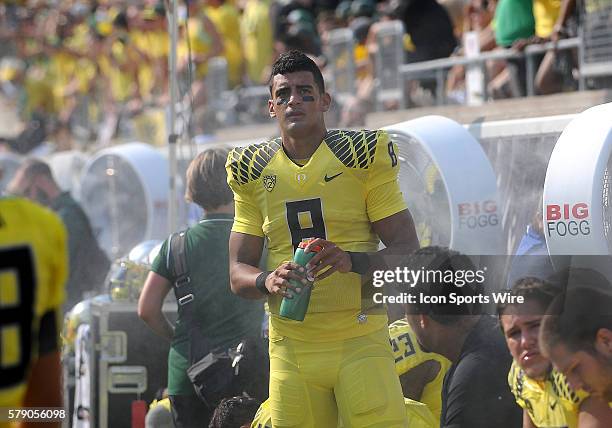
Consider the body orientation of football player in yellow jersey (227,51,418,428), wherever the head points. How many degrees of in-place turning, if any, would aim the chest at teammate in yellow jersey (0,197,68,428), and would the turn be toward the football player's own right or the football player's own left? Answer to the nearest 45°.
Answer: approximately 45° to the football player's own right

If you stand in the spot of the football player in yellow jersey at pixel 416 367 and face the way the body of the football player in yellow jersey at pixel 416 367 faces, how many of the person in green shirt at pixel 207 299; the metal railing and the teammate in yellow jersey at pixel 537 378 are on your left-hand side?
1

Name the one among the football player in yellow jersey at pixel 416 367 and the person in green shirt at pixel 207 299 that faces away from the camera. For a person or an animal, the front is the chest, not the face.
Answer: the person in green shirt

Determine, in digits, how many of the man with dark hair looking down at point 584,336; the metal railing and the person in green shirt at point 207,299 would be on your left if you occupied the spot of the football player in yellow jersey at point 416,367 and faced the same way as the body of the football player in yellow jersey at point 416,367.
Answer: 1

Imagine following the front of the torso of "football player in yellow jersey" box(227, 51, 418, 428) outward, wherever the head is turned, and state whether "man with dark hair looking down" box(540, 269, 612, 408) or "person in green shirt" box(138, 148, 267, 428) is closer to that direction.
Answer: the man with dark hair looking down

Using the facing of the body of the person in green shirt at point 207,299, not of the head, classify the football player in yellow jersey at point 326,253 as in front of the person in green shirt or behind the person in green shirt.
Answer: behind

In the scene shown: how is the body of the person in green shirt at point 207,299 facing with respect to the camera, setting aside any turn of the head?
away from the camera

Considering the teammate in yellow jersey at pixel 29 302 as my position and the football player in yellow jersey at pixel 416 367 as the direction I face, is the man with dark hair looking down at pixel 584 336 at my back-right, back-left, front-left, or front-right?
front-right

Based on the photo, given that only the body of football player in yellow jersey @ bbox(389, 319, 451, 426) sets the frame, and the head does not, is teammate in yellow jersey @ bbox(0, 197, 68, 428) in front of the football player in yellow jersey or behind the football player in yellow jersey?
in front

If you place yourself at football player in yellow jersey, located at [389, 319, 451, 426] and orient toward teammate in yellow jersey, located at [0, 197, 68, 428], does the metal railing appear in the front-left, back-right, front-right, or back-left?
back-right

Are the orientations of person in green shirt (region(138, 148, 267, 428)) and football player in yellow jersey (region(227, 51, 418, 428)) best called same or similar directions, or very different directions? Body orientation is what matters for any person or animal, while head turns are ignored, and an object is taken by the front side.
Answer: very different directions

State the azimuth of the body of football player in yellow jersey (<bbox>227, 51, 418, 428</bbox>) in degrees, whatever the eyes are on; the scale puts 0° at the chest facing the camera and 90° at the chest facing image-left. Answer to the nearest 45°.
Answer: approximately 0°
